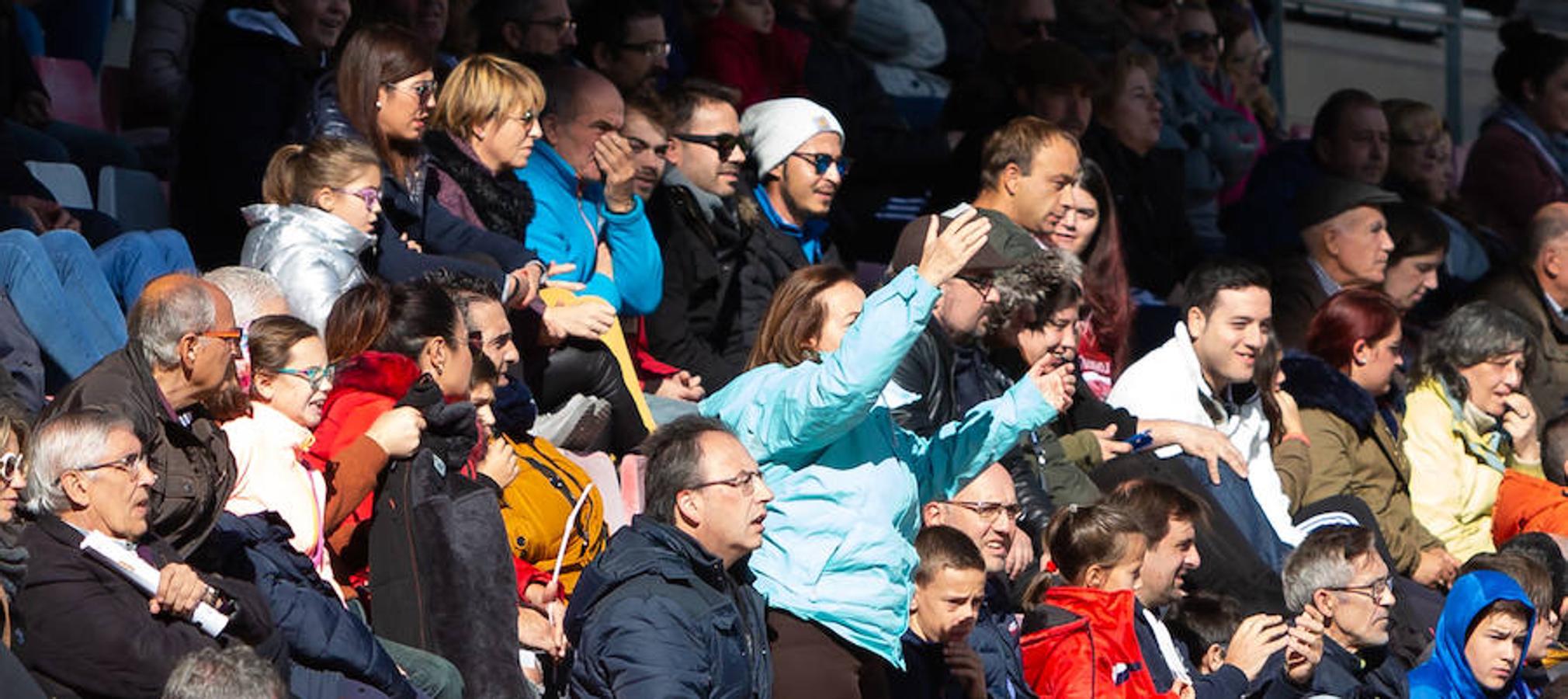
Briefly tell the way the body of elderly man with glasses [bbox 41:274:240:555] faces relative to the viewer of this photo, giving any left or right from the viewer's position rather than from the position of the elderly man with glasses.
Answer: facing to the right of the viewer

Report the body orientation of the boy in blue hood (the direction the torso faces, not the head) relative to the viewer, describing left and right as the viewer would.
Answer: facing the viewer and to the right of the viewer

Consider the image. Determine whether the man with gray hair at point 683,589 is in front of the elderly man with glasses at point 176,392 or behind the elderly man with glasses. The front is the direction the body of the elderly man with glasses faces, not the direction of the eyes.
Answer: in front

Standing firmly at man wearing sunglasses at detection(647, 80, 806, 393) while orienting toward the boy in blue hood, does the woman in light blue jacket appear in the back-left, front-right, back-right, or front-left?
front-right

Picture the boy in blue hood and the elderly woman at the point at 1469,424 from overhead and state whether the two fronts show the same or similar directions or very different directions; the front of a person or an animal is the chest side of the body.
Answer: same or similar directions

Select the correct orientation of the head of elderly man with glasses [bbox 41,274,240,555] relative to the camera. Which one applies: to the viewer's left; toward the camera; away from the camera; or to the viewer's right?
to the viewer's right

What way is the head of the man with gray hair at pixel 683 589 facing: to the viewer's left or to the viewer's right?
to the viewer's right

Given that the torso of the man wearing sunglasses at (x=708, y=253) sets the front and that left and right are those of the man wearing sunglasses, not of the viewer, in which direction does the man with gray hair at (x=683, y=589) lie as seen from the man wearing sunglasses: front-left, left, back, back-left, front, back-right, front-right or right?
front-right

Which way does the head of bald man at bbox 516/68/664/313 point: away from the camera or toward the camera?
toward the camera

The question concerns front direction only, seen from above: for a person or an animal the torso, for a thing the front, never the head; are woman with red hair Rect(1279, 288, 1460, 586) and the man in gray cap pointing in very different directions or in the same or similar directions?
same or similar directions

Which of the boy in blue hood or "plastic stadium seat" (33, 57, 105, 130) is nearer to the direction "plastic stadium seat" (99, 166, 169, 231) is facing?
the boy in blue hood
